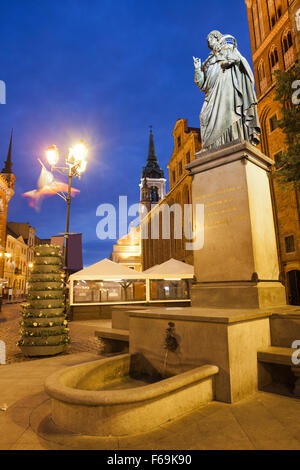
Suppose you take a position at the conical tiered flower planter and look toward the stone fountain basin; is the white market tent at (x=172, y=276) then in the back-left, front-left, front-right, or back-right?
back-left

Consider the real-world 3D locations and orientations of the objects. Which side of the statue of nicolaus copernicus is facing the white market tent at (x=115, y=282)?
right

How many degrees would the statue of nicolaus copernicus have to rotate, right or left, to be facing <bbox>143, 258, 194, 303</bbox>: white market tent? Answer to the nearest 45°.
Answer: approximately 135° to its right

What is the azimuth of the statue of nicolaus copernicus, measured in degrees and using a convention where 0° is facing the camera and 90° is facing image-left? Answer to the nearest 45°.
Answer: approximately 45°
